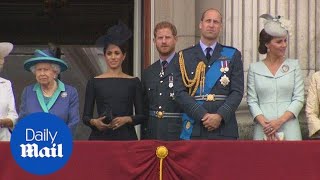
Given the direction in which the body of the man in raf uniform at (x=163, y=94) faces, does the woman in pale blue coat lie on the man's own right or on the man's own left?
on the man's own left

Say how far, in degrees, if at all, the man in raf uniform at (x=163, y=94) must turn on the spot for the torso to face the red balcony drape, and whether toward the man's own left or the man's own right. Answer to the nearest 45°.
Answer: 0° — they already face it

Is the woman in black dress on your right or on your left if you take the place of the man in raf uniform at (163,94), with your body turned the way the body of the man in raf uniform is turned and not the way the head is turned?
on your right

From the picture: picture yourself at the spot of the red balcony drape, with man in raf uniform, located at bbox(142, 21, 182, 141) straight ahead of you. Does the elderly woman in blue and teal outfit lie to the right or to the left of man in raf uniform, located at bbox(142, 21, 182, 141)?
left

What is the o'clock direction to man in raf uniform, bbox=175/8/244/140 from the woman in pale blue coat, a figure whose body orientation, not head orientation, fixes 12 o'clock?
The man in raf uniform is roughly at 2 o'clock from the woman in pale blue coat.

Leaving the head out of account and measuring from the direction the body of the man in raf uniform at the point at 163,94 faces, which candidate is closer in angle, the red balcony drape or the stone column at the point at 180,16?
the red balcony drape

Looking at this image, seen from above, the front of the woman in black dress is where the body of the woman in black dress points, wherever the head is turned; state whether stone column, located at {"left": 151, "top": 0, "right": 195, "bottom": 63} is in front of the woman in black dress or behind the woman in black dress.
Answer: behind
